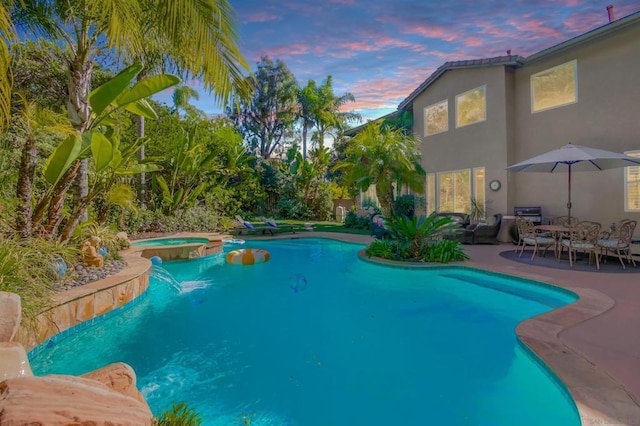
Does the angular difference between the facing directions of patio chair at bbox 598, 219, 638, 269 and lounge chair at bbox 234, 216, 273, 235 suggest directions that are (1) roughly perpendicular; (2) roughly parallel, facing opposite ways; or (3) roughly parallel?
roughly parallel, facing opposite ways

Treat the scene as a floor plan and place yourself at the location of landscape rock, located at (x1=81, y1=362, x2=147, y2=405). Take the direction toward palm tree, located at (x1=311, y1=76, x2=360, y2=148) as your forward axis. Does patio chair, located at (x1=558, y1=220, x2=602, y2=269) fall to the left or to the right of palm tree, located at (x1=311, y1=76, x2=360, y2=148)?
right

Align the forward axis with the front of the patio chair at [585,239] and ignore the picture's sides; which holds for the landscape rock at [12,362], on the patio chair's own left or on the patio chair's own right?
on the patio chair's own left

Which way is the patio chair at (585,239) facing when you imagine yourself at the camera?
facing away from the viewer and to the left of the viewer
